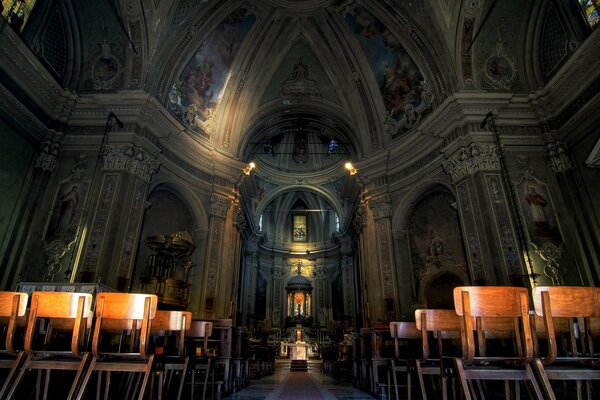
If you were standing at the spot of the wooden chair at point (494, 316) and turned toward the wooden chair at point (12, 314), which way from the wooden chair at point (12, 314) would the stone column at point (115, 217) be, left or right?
right

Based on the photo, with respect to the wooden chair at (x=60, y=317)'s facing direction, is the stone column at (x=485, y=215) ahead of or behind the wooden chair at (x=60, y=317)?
ahead

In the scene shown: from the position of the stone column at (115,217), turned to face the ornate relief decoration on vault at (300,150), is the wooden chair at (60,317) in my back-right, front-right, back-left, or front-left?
back-right

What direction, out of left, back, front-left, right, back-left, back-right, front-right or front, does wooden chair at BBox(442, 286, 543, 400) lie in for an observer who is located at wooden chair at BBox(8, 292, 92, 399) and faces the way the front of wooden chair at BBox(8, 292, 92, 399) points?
right

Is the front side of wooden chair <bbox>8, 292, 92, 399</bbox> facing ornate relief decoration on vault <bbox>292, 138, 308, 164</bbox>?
yes

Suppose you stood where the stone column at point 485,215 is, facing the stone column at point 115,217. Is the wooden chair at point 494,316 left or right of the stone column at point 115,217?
left

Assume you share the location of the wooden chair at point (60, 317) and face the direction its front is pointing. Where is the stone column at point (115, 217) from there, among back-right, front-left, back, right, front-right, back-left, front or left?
front-left

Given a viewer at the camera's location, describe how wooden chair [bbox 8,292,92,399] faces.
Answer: facing away from the viewer and to the right of the viewer

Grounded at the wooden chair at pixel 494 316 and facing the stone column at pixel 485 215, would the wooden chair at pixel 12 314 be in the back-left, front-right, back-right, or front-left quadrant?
back-left
